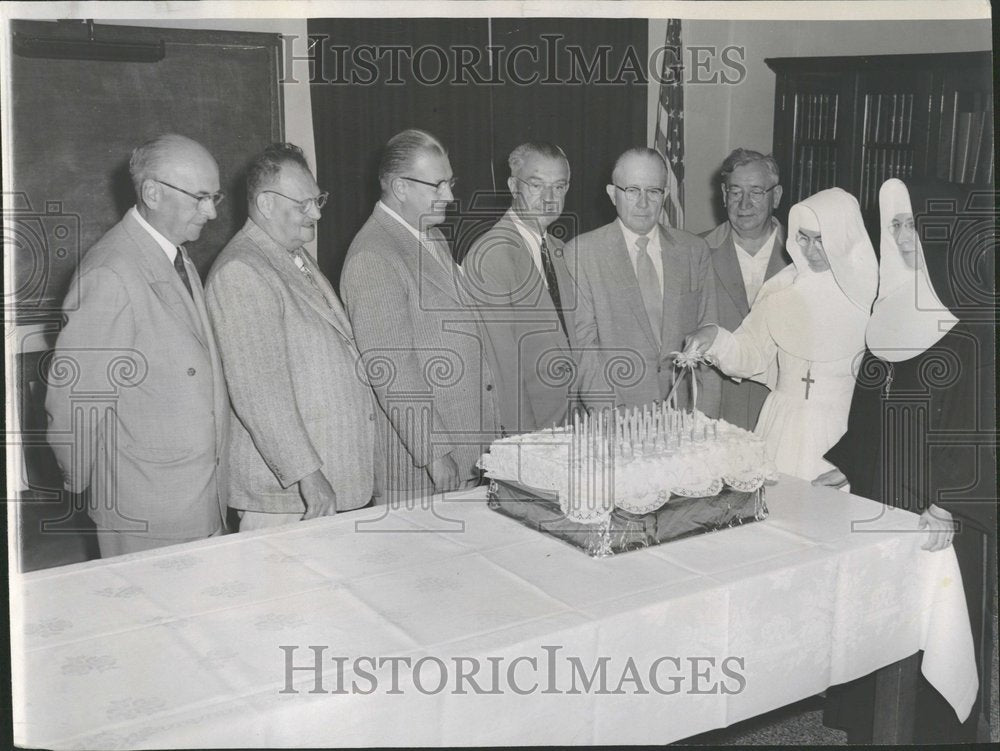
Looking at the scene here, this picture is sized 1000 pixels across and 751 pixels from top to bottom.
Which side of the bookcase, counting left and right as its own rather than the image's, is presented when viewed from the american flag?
right

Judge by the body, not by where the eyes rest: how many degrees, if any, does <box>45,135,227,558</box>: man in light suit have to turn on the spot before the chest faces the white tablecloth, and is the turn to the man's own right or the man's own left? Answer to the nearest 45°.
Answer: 0° — they already face it

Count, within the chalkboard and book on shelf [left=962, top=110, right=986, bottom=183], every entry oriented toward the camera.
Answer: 2

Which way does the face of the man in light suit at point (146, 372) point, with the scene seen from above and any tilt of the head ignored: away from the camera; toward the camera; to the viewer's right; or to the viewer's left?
to the viewer's right

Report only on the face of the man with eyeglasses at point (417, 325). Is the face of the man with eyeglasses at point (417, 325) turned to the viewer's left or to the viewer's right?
to the viewer's right

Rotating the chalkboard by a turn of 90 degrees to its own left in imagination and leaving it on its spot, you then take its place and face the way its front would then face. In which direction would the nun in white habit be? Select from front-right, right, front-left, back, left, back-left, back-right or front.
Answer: front
